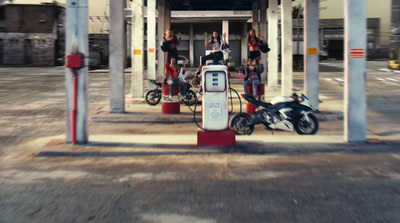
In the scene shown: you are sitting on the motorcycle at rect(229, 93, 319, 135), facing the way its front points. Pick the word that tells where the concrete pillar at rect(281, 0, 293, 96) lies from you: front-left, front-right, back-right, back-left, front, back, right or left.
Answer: left

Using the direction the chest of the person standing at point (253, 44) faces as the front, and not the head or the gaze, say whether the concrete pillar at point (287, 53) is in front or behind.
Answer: behind

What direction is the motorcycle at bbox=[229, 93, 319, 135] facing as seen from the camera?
to the viewer's right

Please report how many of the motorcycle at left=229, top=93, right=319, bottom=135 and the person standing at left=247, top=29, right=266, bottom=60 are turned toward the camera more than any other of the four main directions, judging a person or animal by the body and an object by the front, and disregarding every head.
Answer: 1

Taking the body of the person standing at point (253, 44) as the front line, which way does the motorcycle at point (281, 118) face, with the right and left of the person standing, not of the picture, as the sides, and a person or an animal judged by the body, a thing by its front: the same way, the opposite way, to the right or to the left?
to the left

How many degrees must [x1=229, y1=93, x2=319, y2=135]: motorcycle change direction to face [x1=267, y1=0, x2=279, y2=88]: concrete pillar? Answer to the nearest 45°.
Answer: approximately 90° to its left

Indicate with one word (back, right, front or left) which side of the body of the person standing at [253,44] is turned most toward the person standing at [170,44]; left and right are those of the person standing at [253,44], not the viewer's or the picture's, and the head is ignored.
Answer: right

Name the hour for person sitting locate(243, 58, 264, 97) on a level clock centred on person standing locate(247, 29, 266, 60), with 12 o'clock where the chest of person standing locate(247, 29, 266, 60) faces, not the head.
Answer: person sitting locate(243, 58, 264, 97) is roughly at 12 o'clock from person standing locate(247, 29, 266, 60).

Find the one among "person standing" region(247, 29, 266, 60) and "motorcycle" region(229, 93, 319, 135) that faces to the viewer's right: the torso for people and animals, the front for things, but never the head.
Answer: the motorcycle

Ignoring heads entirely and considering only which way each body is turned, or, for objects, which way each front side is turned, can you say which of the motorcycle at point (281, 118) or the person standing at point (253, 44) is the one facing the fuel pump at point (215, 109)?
the person standing

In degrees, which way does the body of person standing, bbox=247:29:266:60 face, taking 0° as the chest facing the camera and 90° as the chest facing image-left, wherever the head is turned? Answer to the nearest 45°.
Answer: approximately 0°

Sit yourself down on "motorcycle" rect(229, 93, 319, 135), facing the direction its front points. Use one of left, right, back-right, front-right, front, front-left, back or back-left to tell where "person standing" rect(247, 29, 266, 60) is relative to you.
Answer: left
